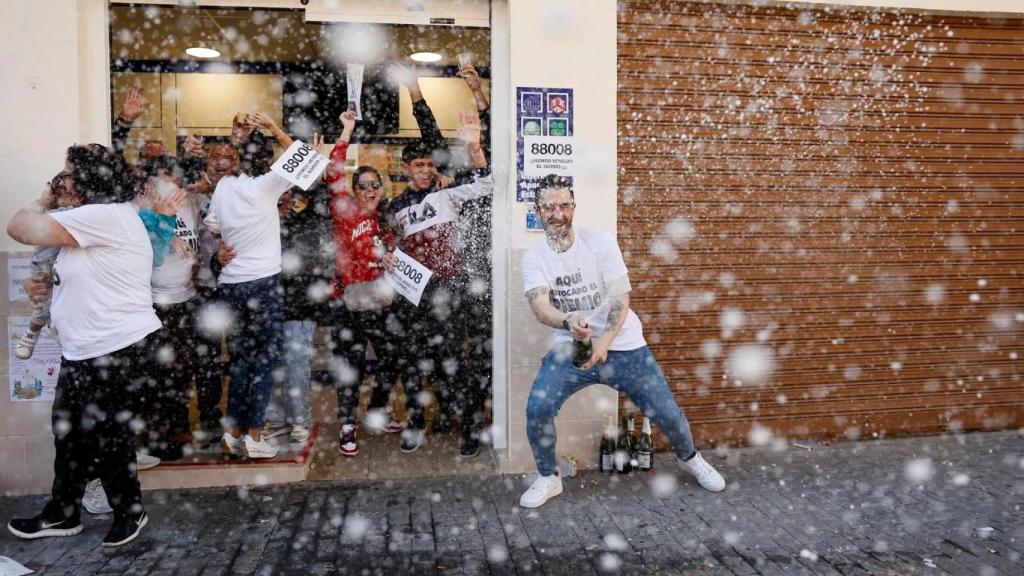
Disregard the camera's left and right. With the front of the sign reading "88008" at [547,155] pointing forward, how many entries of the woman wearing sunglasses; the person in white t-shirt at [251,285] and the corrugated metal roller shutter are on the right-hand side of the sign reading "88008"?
2

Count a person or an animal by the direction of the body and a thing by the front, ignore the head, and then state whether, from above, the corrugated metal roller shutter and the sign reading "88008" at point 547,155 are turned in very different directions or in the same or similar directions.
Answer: same or similar directions

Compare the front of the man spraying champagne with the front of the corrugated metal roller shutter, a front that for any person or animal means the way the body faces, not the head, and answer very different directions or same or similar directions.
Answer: same or similar directions

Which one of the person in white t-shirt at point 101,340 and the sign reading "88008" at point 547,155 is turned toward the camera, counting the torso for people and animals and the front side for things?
the sign reading "88008"

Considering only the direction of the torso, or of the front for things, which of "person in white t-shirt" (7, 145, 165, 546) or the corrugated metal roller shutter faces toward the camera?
the corrugated metal roller shutter

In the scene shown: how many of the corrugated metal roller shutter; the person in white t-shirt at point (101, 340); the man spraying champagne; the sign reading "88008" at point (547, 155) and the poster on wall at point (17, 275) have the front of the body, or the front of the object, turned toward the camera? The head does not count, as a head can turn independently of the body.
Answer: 4

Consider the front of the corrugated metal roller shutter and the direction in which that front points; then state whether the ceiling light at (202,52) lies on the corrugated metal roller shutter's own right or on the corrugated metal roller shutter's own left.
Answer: on the corrugated metal roller shutter's own right

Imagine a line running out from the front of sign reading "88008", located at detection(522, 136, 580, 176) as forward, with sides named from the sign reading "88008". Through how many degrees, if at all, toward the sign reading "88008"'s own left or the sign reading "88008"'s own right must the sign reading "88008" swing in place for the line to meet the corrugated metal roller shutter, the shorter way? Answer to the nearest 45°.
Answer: approximately 90° to the sign reading "88008"'s own left

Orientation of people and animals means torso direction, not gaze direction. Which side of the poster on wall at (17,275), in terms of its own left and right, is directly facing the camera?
front

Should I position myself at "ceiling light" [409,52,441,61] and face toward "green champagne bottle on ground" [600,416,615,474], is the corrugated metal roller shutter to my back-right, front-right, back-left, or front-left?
front-left

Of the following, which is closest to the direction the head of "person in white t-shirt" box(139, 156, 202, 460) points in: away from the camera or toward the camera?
toward the camera

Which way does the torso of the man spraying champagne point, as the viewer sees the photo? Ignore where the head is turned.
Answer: toward the camera

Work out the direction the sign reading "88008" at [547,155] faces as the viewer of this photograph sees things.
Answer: facing the viewer
